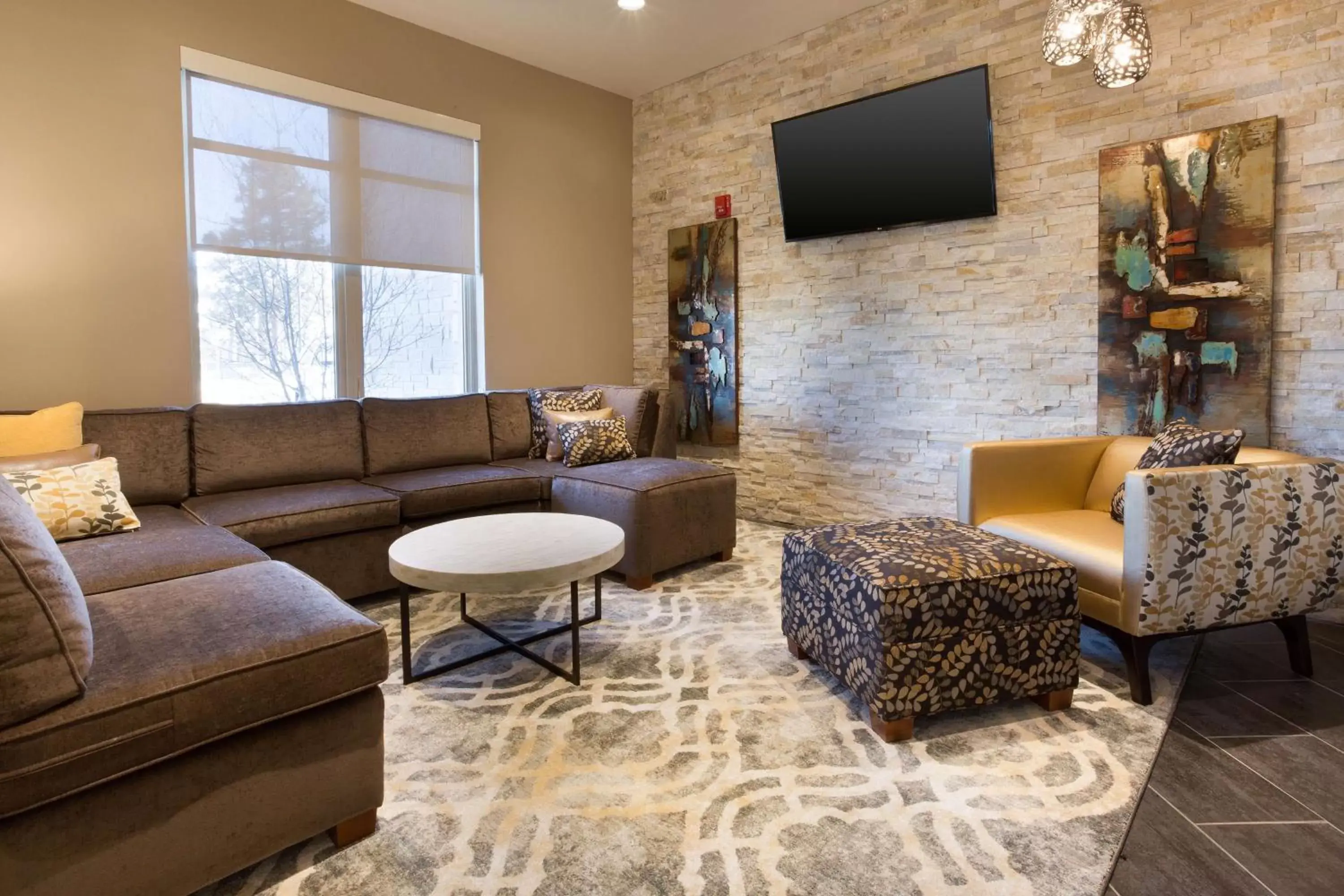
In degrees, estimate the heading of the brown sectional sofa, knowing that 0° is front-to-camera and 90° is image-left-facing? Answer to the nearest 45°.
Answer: approximately 315°

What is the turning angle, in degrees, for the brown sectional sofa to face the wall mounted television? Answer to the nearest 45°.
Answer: approximately 90° to its left

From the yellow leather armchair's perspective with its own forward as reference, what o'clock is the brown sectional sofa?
The brown sectional sofa is roughly at 12 o'clock from the yellow leather armchair.

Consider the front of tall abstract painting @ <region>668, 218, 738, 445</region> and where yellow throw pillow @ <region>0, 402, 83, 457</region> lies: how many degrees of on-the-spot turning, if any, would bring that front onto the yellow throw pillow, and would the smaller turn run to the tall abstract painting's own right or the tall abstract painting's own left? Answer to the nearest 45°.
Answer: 0° — it already faces it

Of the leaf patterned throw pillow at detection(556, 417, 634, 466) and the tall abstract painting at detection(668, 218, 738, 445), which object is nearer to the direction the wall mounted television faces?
the leaf patterned throw pillow

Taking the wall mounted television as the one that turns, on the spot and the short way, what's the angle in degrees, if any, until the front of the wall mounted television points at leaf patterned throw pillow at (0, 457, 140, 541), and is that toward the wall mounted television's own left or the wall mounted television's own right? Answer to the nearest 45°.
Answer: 0° — it already faces it

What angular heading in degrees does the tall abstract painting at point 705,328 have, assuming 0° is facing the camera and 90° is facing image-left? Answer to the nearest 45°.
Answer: approximately 45°

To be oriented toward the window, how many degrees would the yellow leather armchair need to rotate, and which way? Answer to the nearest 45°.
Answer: approximately 45° to its right

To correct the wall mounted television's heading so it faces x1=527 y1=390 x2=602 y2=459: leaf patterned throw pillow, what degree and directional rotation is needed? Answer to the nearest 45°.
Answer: approximately 45° to its right
